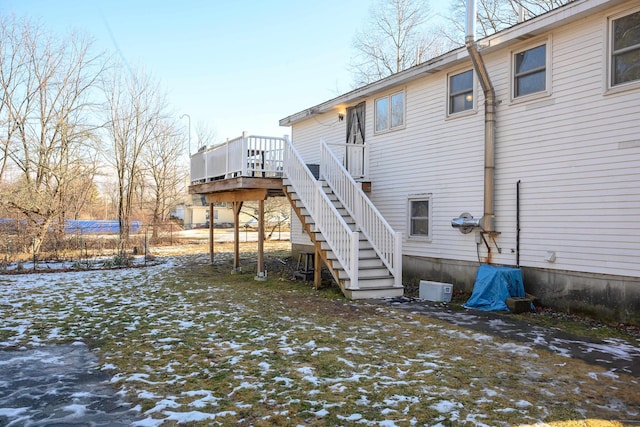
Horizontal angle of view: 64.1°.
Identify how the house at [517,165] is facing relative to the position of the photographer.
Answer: facing away from the viewer and to the right of the viewer
